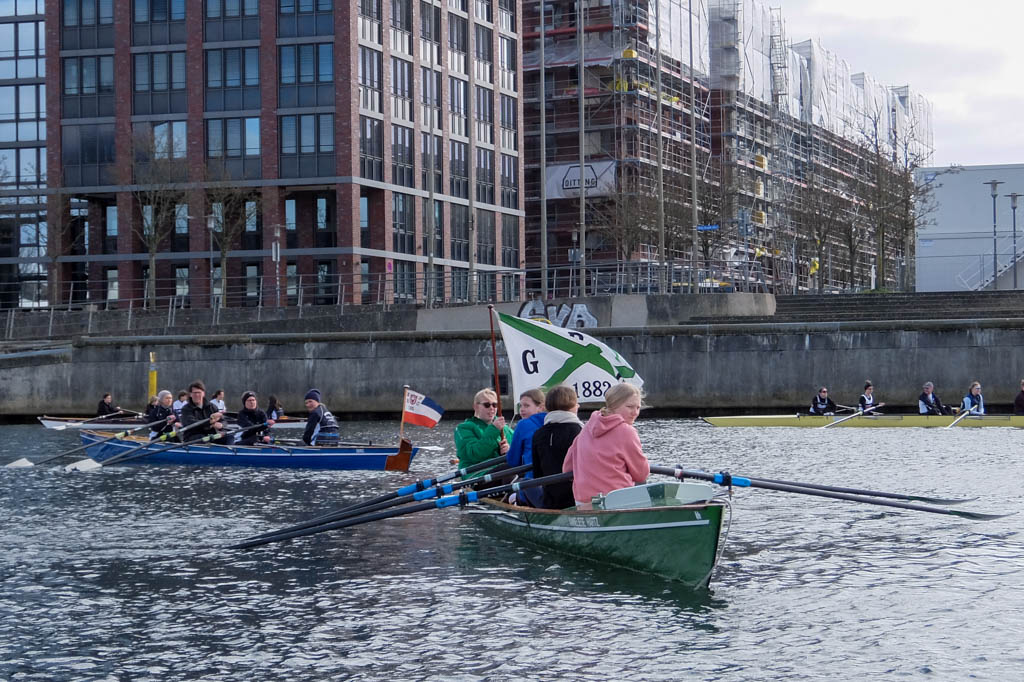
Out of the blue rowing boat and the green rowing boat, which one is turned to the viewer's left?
the blue rowing boat

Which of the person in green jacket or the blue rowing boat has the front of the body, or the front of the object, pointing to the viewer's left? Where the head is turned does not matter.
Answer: the blue rowing boat

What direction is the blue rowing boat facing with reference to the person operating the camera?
facing to the left of the viewer

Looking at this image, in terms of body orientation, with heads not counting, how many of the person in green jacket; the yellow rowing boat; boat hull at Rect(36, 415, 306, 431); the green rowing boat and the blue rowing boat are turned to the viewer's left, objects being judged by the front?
3

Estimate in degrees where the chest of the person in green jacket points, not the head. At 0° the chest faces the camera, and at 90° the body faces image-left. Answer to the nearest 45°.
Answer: approximately 315°

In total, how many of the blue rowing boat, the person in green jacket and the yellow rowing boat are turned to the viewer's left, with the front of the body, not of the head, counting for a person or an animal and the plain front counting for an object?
2

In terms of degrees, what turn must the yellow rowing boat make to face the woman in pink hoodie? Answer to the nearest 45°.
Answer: approximately 90° to its left

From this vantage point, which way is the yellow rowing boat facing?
to the viewer's left

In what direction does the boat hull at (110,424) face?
to the viewer's left

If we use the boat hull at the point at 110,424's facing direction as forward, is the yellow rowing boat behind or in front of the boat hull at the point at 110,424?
behind

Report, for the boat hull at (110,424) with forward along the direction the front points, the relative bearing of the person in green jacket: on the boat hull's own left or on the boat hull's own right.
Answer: on the boat hull's own left
